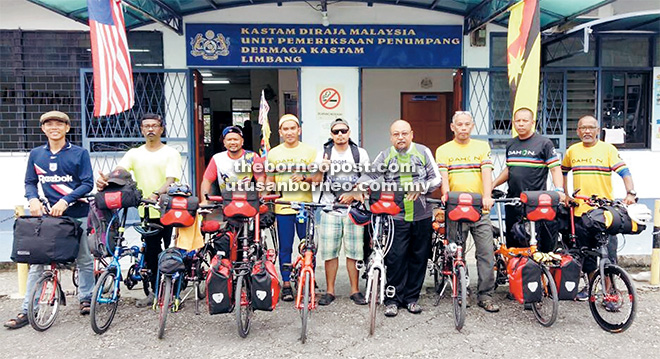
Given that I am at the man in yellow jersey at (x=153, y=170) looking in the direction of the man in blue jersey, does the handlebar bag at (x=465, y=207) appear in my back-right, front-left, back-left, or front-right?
back-left

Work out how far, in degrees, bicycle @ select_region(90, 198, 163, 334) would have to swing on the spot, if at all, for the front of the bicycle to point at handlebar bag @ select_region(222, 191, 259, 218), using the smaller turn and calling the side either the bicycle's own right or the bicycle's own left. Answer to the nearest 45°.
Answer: approximately 90° to the bicycle's own left

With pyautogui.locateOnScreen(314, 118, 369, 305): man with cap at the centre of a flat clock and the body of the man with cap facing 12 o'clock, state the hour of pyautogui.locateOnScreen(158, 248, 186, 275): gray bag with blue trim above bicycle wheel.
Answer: The gray bag with blue trim above bicycle wheel is roughly at 2 o'clock from the man with cap.

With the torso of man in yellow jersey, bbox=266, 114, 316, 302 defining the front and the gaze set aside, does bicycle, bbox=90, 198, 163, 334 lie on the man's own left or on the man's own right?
on the man's own right

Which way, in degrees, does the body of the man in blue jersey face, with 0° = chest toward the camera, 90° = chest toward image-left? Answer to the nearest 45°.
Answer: approximately 0°

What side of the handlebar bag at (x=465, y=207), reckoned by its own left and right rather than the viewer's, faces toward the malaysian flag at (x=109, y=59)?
right

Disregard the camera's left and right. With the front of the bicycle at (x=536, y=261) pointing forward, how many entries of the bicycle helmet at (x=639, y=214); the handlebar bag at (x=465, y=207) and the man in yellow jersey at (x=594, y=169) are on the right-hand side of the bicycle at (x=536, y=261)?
1
